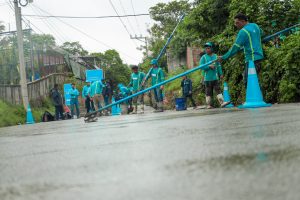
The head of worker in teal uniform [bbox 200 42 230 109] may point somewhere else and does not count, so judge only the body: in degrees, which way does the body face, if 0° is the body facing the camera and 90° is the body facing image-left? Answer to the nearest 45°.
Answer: approximately 0°

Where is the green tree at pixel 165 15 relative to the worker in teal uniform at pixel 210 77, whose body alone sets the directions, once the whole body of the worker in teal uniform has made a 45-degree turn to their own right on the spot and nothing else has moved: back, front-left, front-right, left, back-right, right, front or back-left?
back-right

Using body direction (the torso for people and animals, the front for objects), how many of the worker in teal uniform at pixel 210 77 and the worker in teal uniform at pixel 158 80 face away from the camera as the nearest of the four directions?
0

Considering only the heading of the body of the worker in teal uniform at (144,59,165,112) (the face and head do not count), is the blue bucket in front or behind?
behind
